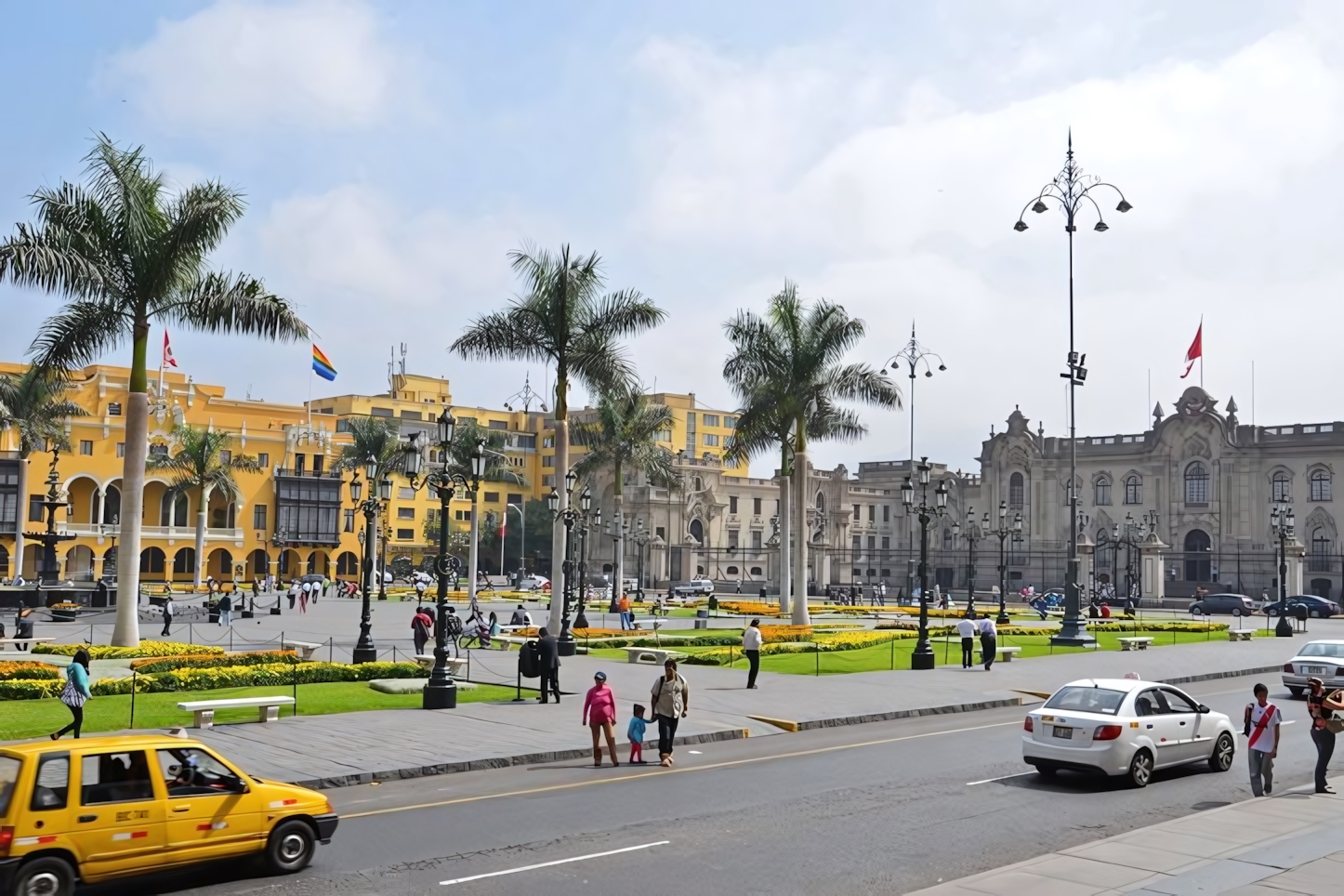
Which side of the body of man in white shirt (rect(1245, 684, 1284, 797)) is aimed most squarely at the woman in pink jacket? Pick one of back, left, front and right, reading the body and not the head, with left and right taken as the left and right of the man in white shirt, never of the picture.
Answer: right

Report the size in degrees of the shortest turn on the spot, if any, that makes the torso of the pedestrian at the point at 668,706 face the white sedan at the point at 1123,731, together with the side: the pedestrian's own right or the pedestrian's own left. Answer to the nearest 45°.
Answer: approximately 90° to the pedestrian's own left

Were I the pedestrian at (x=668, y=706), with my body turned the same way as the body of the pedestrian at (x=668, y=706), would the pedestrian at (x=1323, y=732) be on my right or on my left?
on my left
